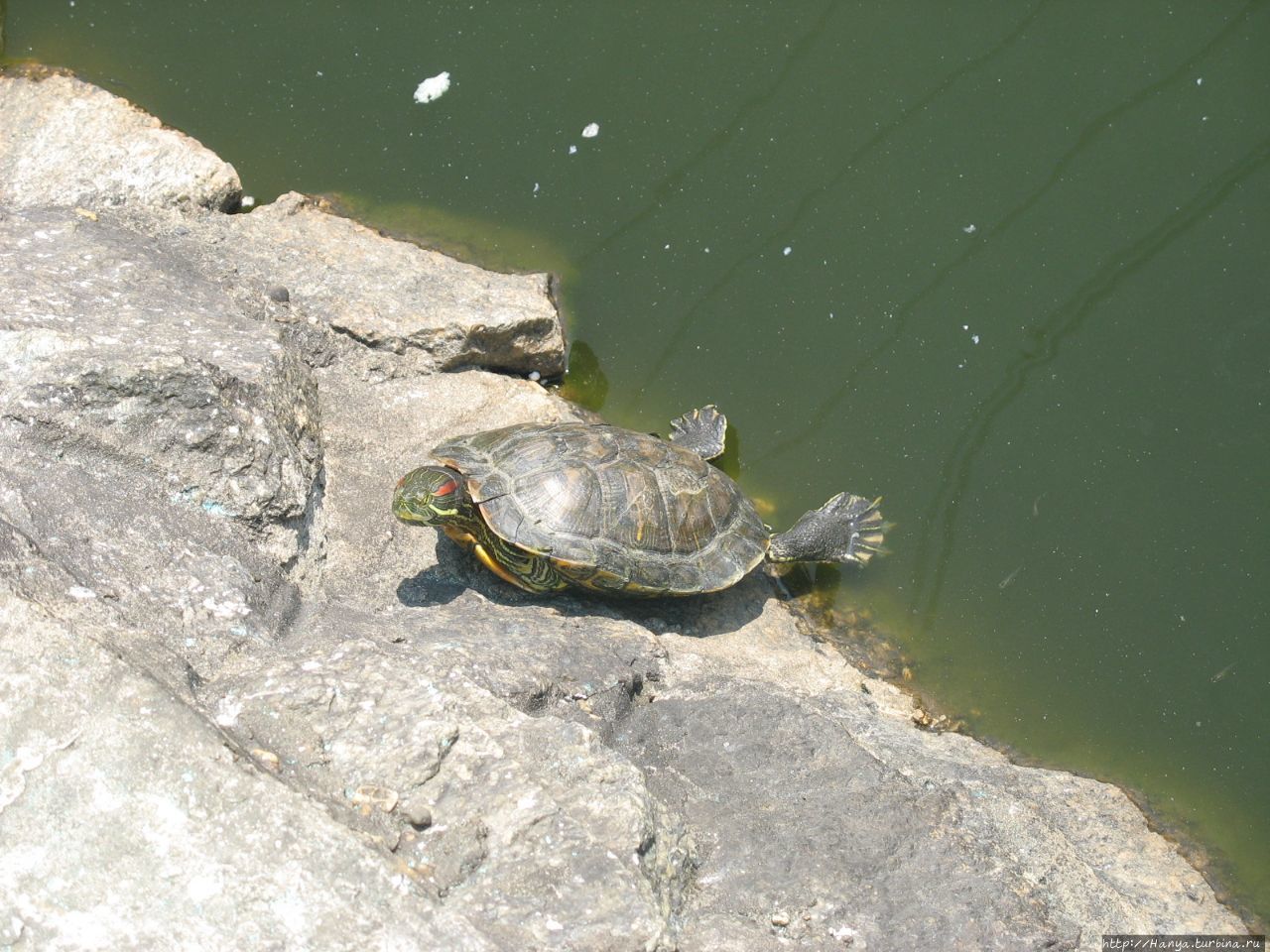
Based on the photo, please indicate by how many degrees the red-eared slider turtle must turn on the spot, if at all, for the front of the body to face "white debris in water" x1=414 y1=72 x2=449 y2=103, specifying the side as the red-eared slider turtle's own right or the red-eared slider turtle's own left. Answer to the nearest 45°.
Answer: approximately 45° to the red-eared slider turtle's own right

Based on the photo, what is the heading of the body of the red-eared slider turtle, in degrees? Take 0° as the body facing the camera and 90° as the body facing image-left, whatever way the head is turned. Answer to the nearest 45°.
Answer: approximately 90°
